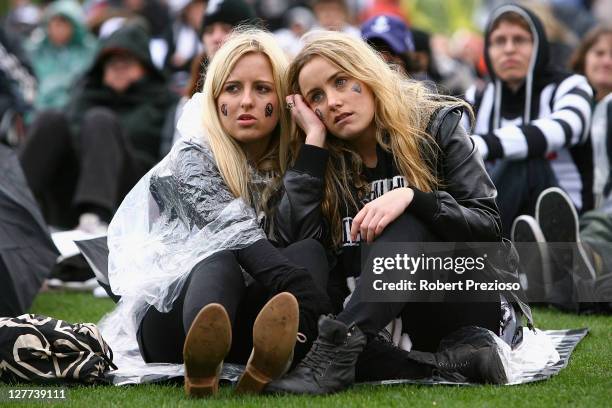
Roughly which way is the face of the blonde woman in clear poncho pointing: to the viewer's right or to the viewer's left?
to the viewer's left

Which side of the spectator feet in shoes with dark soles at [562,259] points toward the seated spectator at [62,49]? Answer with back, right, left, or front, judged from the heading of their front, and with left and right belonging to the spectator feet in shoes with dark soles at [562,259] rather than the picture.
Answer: right

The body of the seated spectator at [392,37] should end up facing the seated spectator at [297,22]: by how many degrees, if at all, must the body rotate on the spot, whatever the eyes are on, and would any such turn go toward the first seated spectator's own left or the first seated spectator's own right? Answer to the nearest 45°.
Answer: approximately 135° to the first seated spectator's own right

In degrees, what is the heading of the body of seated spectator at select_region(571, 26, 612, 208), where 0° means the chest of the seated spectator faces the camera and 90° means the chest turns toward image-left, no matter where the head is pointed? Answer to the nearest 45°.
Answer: approximately 0°

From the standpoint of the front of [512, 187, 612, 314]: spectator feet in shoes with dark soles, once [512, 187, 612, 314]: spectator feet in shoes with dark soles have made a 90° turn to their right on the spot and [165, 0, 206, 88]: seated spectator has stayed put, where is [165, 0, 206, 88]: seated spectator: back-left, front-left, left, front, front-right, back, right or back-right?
front

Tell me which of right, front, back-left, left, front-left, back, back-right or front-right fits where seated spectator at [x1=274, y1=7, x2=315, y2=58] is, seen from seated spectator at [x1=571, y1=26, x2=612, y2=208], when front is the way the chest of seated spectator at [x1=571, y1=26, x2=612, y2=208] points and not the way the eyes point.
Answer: back-right

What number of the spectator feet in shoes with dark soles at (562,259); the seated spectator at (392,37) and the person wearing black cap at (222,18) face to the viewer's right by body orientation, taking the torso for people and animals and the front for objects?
0

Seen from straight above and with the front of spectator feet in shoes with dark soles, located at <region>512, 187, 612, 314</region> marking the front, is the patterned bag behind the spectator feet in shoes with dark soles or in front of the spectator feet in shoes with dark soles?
in front

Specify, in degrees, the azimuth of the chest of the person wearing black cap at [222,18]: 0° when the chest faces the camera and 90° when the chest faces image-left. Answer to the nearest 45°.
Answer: approximately 45°

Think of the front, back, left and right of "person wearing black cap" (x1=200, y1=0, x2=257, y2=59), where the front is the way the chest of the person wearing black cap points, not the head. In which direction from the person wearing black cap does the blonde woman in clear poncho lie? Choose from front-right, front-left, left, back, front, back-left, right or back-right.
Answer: front-left
